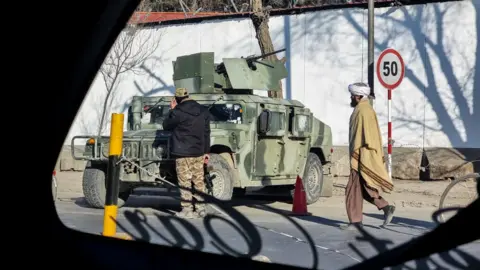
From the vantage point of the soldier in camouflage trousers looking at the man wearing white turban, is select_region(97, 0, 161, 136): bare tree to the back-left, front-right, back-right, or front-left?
back-left

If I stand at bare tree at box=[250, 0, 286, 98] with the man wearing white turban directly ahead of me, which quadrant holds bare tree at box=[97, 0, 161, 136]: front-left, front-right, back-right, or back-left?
back-right

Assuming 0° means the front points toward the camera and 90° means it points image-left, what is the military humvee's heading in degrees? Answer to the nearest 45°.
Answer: approximately 45°

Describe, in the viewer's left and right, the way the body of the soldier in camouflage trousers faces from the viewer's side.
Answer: facing away from the viewer and to the left of the viewer

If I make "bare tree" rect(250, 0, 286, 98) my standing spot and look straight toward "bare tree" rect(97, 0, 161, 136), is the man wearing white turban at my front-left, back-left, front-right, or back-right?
back-left

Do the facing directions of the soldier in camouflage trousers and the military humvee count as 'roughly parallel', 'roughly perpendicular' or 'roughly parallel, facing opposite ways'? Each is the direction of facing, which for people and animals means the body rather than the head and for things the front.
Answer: roughly perpendicular

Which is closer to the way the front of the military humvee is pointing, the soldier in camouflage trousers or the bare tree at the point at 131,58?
the soldier in camouflage trousers

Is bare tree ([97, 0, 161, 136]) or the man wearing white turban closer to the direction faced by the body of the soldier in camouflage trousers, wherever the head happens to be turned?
the bare tree

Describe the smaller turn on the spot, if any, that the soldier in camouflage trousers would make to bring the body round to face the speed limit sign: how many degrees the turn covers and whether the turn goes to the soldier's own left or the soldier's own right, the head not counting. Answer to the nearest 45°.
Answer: approximately 90° to the soldier's own right

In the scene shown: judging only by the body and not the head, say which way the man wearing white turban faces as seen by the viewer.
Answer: to the viewer's left
